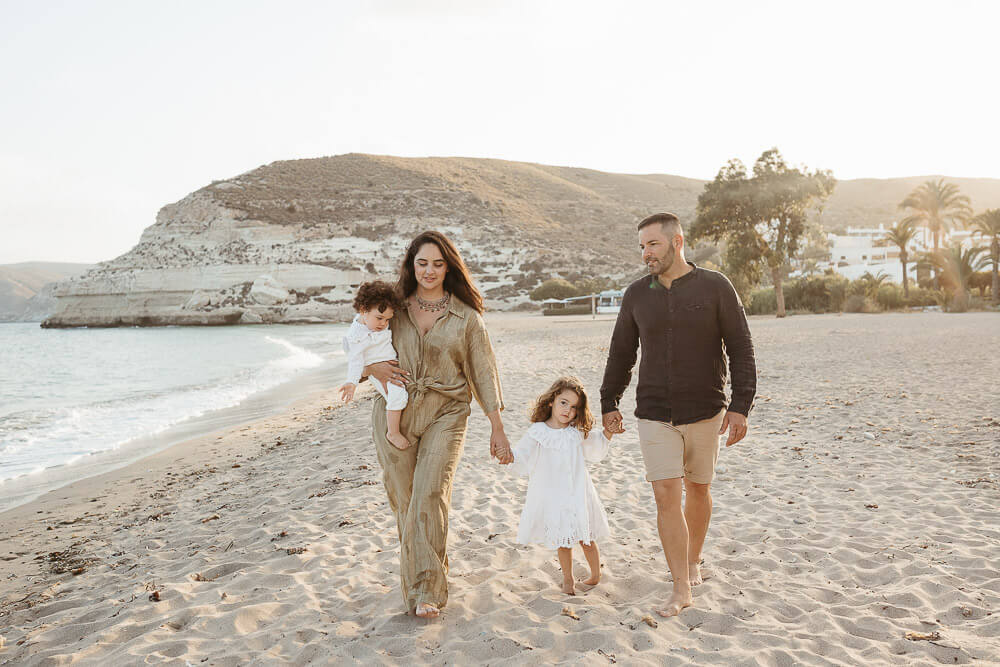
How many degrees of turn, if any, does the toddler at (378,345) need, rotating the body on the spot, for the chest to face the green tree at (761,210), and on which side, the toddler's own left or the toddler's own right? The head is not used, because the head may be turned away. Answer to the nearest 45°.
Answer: approximately 90° to the toddler's own left

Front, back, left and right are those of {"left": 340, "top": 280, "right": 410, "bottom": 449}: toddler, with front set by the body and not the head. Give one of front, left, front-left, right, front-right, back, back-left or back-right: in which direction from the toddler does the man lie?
front-left

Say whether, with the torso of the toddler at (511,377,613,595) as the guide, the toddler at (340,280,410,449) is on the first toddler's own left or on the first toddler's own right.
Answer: on the first toddler's own right

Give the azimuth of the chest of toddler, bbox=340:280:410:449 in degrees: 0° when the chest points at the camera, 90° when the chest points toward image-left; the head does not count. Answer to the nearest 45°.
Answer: approximately 315°

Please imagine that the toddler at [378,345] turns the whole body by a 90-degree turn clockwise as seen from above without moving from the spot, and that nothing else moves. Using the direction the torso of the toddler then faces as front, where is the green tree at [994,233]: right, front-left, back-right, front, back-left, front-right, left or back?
back

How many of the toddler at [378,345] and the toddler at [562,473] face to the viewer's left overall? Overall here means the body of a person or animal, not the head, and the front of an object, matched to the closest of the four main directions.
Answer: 0

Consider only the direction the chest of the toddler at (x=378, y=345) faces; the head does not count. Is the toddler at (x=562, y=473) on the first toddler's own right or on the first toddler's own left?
on the first toddler's own left

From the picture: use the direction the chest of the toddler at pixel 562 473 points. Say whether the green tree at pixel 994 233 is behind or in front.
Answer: behind

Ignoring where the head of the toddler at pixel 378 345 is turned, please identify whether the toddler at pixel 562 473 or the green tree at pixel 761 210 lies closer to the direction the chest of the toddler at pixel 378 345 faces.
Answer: the toddler

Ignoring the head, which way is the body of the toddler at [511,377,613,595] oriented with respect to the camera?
toward the camera

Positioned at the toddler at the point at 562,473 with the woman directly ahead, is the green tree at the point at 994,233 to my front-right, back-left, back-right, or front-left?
back-right
